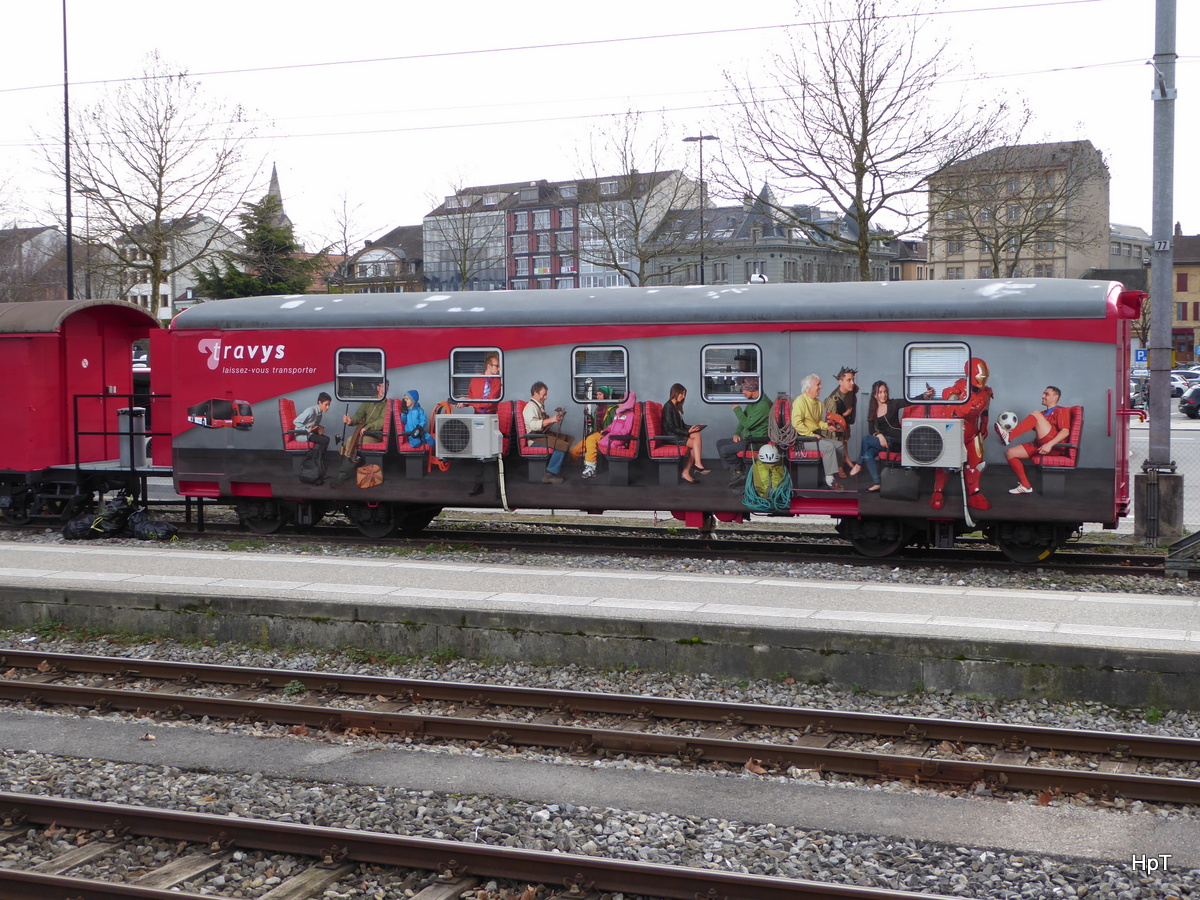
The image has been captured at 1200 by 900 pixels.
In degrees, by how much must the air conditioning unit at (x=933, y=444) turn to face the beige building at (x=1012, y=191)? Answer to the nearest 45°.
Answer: approximately 180°

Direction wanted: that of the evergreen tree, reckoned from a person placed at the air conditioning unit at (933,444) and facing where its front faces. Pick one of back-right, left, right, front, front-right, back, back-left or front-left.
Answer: back-right

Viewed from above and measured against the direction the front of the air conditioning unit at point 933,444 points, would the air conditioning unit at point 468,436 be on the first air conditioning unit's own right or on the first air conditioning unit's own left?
on the first air conditioning unit's own right

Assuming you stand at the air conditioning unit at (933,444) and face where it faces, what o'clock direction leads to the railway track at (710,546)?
The railway track is roughly at 4 o'clock from the air conditioning unit.

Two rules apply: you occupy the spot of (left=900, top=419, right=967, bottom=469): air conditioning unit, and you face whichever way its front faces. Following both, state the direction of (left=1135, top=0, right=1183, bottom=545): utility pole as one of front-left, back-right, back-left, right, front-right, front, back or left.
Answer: back-left

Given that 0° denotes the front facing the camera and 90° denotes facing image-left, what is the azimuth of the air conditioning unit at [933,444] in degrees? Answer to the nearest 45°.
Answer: approximately 0°

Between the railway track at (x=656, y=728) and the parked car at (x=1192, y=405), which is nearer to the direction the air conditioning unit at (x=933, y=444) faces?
the railway track

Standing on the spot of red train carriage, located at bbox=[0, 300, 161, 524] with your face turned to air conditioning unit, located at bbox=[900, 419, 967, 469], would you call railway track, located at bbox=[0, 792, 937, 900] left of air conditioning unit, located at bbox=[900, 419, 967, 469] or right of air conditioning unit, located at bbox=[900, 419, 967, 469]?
right

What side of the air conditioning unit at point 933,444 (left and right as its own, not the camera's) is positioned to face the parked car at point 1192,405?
back

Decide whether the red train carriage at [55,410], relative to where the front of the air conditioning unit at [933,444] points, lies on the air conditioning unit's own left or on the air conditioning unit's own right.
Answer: on the air conditioning unit's own right

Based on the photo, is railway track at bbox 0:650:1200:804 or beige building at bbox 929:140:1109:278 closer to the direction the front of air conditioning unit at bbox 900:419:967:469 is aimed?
the railway track

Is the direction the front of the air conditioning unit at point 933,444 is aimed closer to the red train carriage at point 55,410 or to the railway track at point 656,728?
the railway track
